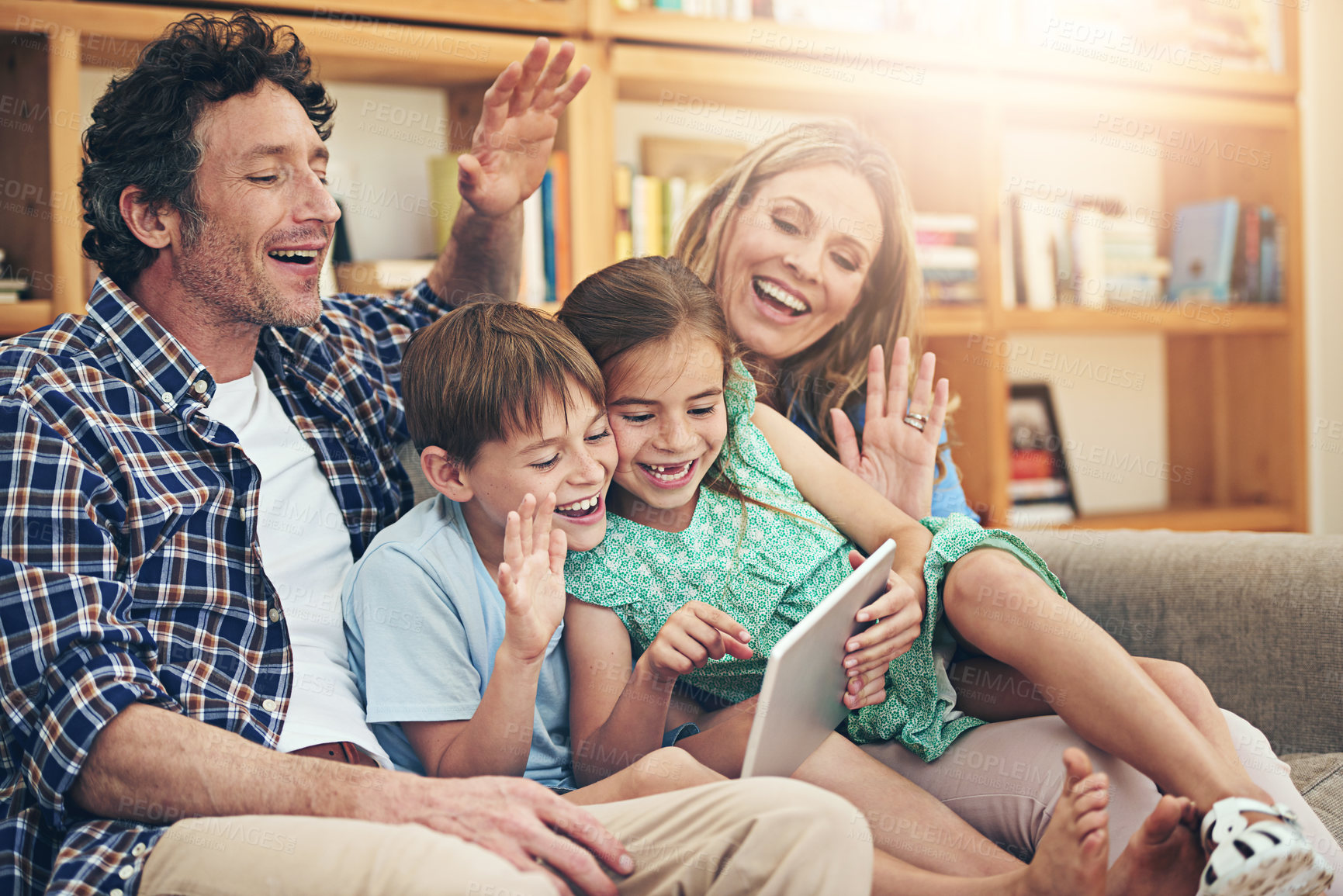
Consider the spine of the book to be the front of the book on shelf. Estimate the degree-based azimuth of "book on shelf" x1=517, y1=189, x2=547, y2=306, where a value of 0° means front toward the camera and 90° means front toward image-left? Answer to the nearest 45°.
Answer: approximately 0°

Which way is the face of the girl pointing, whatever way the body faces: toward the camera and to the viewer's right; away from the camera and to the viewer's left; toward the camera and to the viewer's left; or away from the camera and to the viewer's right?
toward the camera and to the viewer's right

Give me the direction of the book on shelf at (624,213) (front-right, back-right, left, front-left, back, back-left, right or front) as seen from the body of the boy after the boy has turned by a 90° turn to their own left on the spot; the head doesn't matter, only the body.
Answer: front-left

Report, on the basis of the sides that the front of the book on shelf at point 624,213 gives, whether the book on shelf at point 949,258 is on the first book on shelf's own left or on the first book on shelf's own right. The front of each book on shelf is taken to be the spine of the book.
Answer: on the first book on shelf's own left

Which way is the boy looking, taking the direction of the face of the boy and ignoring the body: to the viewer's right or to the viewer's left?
to the viewer's right

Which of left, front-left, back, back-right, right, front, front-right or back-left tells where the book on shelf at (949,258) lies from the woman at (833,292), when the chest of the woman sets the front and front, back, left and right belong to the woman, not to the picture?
back

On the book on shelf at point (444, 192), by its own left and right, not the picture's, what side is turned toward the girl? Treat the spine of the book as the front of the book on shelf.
front

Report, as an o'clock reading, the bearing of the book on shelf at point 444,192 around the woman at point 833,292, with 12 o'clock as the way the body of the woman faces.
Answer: The book on shelf is roughly at 4 o'clock from the woman.

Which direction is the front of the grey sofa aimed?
toward the camera

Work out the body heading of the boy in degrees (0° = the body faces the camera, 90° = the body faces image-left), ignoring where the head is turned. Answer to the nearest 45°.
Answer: approximately 315°

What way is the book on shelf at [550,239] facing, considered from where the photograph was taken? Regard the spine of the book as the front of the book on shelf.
facing the viewer

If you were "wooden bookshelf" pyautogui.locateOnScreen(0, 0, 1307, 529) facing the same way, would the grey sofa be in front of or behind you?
in front

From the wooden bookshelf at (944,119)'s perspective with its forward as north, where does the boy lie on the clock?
The boy is roughly at 1 o'clock from the wooden bookshelf.

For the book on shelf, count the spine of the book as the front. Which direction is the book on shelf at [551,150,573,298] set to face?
toward the camera

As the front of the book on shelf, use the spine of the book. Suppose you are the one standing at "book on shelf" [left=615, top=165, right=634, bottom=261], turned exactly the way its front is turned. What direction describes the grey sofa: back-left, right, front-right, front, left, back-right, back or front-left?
front-left
